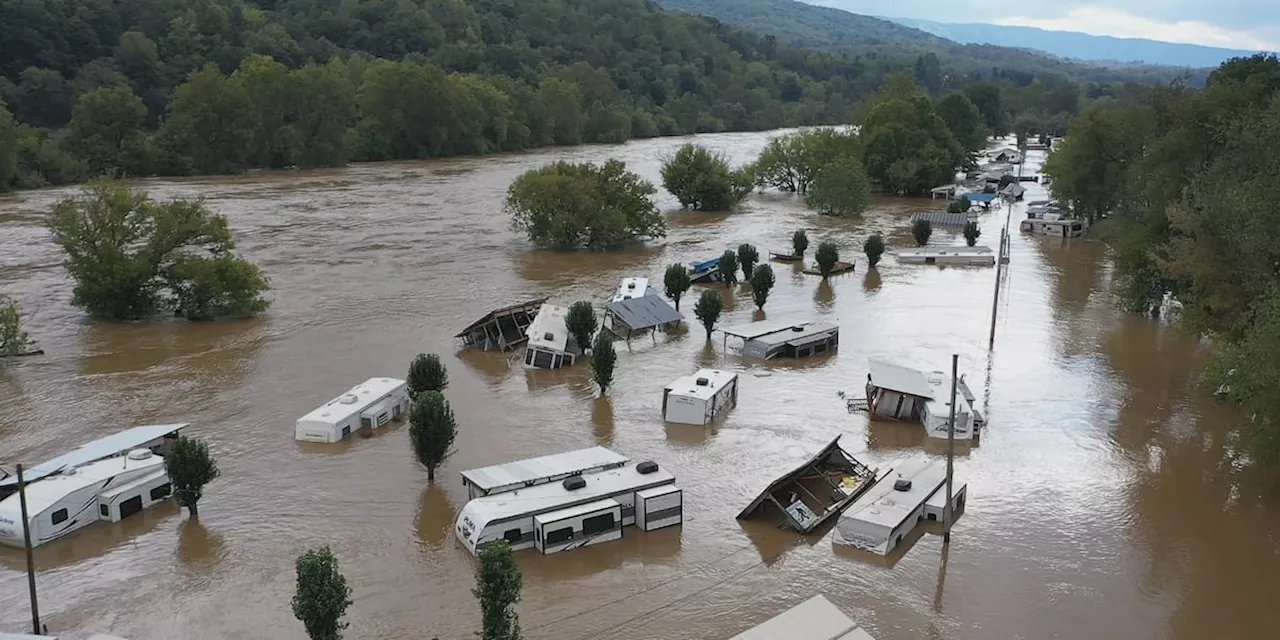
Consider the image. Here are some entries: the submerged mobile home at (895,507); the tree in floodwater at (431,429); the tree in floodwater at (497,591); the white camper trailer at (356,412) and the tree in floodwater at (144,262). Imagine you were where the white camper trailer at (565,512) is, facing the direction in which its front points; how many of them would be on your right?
3

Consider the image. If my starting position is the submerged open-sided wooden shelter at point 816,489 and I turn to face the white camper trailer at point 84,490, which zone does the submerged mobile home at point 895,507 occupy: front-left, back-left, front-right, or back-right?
back-left

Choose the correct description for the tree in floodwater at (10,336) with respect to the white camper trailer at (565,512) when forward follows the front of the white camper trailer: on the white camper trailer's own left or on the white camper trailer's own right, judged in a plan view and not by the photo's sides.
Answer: on the white camper trailer's own right

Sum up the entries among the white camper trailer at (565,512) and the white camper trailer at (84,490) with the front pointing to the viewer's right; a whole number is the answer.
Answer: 0

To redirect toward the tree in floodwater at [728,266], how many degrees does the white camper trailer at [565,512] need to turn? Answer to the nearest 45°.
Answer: approximately 135° to its right

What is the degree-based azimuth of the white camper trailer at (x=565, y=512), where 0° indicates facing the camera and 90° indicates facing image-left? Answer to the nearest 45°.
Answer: approximately 45°

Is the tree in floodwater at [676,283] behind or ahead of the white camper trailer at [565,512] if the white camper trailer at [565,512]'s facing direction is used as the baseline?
behind

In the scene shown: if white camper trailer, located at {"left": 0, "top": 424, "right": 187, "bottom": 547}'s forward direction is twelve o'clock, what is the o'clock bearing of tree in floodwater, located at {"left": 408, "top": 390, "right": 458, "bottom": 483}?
The tree in floodwater is roughly at 8 o'clock from the white camper trailer.

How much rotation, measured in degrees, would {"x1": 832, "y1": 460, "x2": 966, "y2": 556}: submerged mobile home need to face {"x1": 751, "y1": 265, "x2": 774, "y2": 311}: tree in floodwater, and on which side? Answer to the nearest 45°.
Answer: approximately 135° to its right

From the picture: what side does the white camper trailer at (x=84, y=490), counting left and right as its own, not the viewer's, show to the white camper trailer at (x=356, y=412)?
back

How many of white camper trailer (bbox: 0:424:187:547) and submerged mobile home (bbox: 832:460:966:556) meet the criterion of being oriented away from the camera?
0

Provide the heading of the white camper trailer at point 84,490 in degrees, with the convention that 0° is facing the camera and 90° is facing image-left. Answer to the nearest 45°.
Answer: approximately 45°
